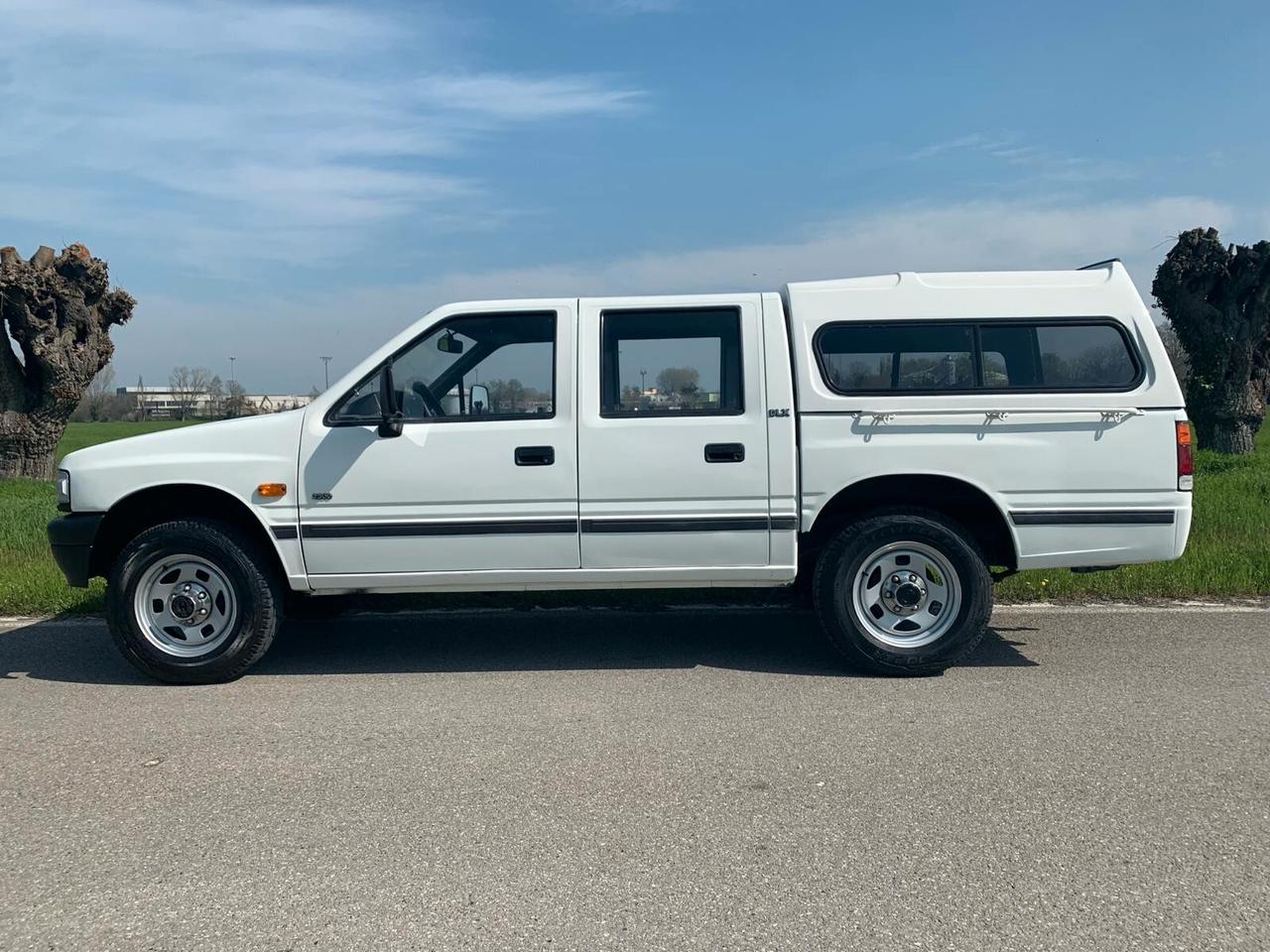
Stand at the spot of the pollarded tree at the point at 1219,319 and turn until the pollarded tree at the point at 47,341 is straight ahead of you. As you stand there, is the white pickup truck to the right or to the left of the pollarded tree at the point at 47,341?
left

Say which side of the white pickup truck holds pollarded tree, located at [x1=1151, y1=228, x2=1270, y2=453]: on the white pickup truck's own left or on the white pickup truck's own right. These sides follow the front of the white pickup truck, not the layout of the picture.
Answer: on the white pickup truck's own right

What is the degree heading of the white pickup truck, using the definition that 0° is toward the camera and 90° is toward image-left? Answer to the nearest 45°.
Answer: approximately 90°

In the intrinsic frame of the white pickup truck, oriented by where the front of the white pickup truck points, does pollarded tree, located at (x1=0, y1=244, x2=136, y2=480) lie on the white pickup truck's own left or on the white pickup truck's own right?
on the white pickup truck's own right
